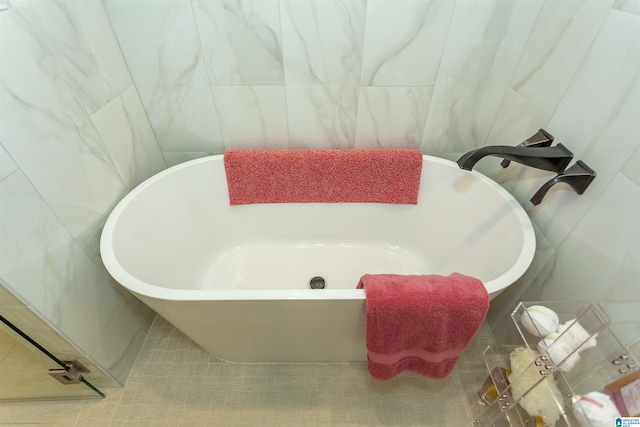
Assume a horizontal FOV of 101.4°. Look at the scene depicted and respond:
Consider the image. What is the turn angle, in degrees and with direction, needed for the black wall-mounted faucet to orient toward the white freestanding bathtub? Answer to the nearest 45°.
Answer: approximately 45° to its left

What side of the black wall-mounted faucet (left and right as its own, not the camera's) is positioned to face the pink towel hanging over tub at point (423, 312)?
left

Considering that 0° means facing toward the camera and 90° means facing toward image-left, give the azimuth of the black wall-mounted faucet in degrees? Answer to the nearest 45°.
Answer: approximately 90°

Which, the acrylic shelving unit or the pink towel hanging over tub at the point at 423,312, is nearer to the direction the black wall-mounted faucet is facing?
the pink towel hanging over tub

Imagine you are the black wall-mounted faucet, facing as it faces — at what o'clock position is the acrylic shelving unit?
The acrylic shelving unit is roughly at 8 o'clock from the black wall-mounted faucet.

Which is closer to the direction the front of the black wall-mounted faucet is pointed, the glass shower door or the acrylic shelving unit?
the glass shower door

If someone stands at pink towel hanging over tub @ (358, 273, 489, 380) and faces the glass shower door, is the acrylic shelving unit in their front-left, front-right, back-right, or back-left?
back-left

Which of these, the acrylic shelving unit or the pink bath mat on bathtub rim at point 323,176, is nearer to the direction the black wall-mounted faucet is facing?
the pink bath mat on bathtub rim

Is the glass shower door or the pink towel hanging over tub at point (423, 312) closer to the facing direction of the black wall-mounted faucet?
the glass shower door

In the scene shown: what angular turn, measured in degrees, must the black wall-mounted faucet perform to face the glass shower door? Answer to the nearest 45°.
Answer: approximately 45° to its left
